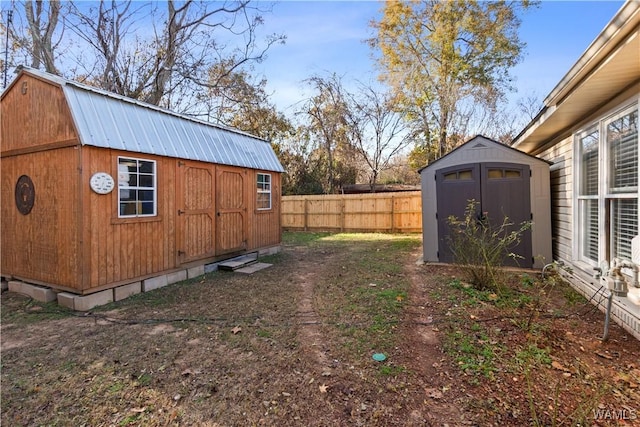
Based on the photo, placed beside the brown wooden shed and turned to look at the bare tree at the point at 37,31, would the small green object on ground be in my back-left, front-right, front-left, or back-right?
back-right

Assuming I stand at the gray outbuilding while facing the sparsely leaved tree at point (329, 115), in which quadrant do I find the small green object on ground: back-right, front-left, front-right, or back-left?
back-left

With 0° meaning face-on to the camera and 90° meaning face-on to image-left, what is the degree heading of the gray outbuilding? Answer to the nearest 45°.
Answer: approximately 0°

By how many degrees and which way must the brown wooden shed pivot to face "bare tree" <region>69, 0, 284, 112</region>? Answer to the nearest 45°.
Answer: approximately 135° to its left

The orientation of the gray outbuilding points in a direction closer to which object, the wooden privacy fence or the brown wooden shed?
the brown wooden shed

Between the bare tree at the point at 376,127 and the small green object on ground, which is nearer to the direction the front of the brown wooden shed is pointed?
the small green object on ground

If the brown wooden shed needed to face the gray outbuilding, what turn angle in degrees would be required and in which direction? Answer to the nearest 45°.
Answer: approximately 45° to its left

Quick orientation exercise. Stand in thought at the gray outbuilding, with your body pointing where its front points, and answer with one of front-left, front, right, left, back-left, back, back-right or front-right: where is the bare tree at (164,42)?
right

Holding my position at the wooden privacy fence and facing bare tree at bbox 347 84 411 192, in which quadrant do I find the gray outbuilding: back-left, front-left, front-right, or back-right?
back-right

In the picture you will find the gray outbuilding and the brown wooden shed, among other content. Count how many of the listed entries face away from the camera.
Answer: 0

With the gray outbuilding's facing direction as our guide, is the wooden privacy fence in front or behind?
behind

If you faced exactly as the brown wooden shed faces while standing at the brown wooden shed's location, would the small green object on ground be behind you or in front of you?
in front

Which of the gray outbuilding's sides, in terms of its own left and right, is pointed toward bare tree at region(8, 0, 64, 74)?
right

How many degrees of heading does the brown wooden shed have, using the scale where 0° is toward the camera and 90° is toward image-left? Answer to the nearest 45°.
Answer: approximately 315°

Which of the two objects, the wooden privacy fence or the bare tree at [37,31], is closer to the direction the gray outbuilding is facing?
the bare tree

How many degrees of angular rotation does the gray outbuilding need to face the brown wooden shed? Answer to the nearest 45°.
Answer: approximately 45° to its right

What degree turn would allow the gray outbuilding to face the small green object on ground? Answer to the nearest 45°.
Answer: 0° — it already faces it
